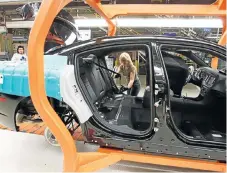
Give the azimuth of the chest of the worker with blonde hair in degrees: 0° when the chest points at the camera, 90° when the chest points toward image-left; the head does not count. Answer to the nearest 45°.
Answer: approximately 45°

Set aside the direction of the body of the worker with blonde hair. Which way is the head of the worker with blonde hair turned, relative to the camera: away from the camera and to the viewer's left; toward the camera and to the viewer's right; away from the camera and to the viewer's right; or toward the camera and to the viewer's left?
toward the camera and to the viewer's left

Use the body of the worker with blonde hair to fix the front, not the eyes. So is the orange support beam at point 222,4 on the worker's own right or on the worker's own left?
on the worker's own left
